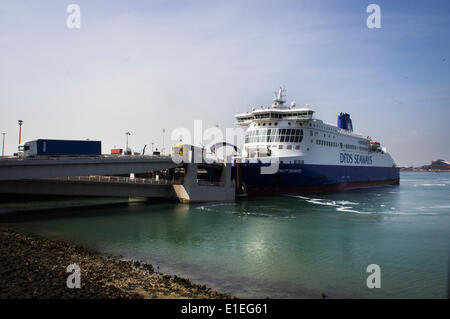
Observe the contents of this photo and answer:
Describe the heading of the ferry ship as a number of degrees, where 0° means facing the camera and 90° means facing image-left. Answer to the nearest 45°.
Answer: approximately 45°
